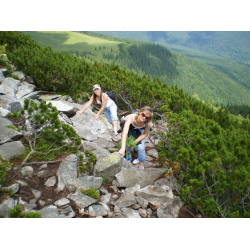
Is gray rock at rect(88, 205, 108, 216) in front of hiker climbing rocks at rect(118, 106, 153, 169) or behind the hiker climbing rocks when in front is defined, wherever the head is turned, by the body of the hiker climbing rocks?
in front

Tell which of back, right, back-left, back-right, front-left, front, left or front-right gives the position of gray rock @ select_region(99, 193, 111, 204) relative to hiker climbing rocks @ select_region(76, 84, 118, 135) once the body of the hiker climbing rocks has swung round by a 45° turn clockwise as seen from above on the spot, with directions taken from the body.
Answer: left

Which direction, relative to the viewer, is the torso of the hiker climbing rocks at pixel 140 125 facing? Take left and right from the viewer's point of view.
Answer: facing the viewer

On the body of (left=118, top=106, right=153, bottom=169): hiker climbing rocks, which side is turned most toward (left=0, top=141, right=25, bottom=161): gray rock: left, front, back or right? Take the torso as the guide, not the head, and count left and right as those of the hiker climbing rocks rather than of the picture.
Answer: right

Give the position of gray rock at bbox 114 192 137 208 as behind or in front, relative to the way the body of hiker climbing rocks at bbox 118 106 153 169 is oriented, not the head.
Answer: in front

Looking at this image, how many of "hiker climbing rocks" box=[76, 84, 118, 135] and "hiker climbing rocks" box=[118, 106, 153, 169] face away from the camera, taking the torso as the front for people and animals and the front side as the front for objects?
0

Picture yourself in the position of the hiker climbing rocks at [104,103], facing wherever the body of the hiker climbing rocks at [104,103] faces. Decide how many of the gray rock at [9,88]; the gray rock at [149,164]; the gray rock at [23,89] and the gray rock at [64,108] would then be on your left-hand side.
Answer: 1

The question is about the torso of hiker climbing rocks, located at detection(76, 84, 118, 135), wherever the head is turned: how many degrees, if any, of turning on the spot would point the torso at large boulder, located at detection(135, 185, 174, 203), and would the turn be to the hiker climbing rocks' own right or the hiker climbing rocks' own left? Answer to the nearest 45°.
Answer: approximately 45° to the hiker climbing rocks' own left

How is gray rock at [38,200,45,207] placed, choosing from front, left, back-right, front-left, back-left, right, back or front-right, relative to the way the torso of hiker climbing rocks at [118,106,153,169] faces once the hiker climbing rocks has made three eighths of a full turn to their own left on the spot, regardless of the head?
back

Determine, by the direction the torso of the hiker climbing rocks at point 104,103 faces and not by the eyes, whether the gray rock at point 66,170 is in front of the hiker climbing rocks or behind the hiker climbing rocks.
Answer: in front

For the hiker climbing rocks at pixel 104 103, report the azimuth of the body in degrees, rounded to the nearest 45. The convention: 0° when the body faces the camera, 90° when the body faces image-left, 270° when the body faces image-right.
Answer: approximately 45°
